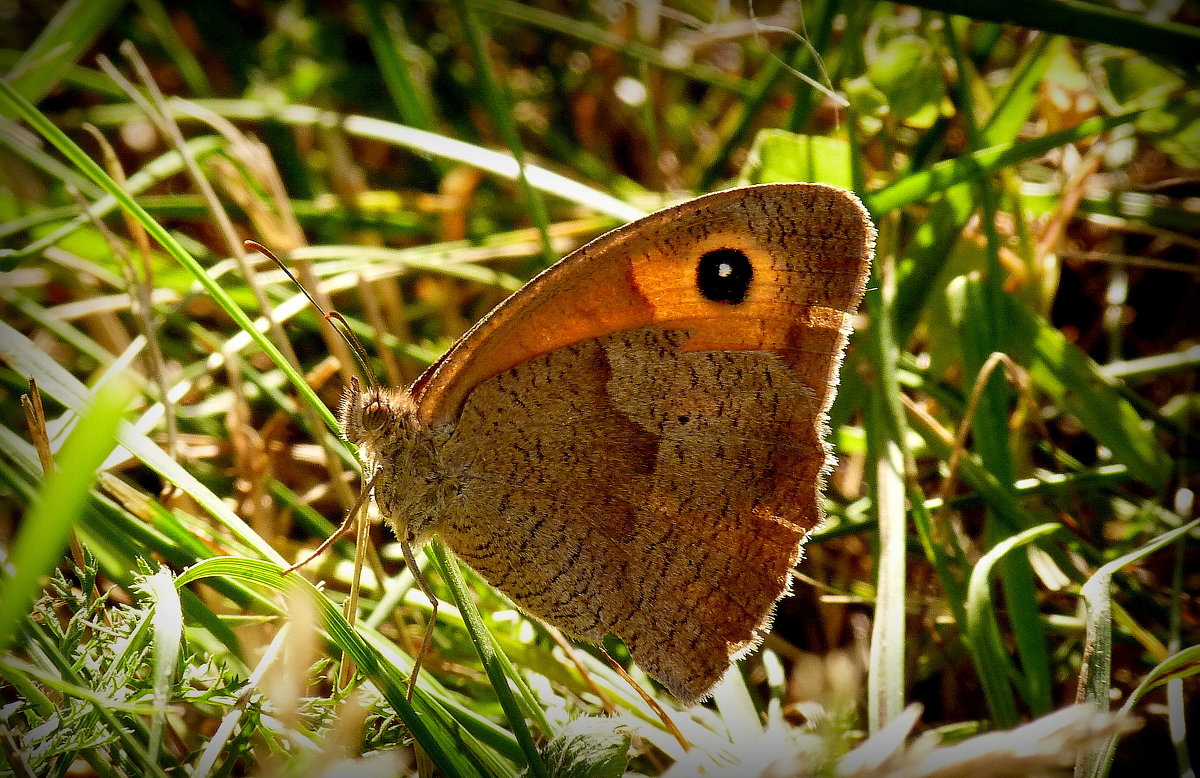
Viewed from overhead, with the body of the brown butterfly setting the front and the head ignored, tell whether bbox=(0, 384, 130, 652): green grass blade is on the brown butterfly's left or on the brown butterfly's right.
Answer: on the brown butterfly's left

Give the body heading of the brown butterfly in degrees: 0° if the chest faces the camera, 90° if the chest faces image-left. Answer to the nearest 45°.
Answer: approximately 90°

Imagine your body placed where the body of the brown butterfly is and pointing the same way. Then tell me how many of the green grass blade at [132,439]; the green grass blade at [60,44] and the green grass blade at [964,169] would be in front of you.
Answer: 2

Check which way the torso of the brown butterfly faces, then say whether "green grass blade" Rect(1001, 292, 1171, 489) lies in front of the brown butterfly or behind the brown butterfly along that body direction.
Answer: behind

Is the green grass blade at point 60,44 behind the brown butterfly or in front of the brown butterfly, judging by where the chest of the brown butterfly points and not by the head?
in front

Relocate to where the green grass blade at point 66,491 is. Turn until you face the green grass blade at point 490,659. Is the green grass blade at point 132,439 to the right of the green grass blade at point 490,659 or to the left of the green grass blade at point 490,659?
left

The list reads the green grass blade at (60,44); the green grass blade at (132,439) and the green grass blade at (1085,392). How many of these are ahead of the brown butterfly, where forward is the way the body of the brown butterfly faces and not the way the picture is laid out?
2
